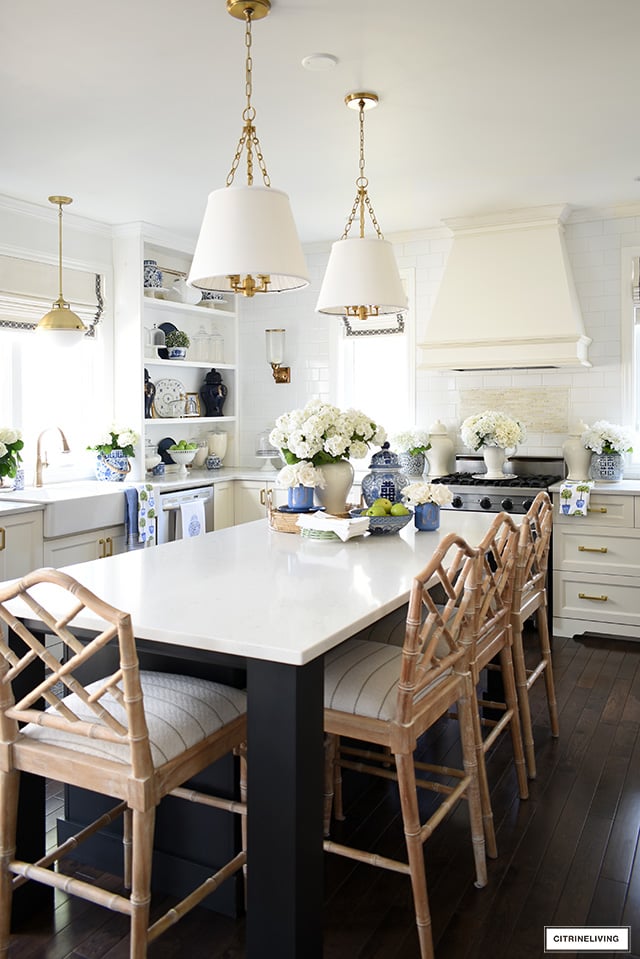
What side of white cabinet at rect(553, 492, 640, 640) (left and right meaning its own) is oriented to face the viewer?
front

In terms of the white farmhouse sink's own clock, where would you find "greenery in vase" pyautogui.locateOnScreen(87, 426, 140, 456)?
The greenery in vase is roughly at 8 o'clock from the white farmhouse sink.

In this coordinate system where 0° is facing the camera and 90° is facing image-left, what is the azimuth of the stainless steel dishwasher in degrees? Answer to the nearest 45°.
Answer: approximately 315°

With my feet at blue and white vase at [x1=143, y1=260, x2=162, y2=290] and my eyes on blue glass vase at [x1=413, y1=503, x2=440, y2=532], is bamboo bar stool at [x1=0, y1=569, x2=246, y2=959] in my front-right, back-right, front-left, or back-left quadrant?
front-right

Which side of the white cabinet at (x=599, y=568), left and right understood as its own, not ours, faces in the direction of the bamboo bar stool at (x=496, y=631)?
front

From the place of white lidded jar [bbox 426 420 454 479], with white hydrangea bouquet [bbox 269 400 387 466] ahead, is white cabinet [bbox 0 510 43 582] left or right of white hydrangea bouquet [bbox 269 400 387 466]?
right

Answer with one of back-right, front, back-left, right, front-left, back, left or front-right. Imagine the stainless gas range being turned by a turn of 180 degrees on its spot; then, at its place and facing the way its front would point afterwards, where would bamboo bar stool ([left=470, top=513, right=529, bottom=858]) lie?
back

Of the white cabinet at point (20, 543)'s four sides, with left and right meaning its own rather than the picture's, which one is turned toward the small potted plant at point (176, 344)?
left

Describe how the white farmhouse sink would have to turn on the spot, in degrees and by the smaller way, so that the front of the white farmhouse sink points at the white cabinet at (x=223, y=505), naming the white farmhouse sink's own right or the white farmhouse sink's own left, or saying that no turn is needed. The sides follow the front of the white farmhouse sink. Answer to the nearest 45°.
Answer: approximately 90° to the white farmhouse sink's own left

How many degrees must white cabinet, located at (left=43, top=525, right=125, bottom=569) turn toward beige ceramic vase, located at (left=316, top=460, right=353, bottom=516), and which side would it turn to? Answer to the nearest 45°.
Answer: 0° — it already faces it

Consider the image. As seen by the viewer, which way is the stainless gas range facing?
toward the camera

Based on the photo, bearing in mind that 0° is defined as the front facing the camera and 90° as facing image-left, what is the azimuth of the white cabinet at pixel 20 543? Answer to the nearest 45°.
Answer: approximately 315°
